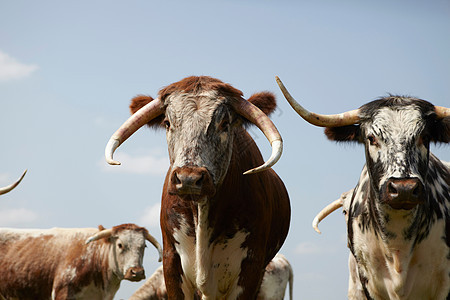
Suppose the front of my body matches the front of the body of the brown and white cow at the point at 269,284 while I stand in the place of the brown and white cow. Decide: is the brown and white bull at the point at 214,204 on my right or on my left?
on my left

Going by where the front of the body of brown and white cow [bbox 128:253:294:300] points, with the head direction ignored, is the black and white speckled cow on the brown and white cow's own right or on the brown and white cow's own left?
on the brown and white cow's own left

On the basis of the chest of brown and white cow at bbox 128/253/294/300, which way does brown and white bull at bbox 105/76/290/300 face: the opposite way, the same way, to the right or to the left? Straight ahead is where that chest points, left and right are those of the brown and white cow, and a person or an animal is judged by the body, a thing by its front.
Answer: to the left

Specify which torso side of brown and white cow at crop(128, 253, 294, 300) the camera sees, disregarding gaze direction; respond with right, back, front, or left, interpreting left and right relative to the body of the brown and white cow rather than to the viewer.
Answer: left

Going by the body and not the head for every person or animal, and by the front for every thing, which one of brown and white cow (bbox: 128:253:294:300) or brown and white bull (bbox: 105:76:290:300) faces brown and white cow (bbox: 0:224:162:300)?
brown and white cow (bbox: 128:253:294:300)

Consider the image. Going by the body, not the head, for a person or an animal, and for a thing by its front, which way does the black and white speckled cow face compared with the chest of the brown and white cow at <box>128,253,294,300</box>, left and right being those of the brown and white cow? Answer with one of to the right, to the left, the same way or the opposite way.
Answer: to the left

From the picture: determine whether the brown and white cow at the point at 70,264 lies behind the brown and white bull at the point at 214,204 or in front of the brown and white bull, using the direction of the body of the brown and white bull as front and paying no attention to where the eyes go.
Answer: behind

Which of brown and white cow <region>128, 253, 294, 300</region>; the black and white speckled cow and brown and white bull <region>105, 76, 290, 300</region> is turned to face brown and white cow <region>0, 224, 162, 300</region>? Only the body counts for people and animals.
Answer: brown and white cow <region>128, 253, 294, 300</region>

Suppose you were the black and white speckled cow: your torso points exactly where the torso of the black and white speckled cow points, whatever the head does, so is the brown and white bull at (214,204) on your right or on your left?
on your right

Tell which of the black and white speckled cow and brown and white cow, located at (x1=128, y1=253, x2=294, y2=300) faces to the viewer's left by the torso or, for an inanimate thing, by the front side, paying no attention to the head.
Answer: the brown and white cow

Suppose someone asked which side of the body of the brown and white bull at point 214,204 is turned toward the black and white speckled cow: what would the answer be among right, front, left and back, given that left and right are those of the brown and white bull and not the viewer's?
left

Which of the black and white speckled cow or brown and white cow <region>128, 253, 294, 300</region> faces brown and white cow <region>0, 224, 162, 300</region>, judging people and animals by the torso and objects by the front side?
brown and white cow <region>128, 253, 294, 300</region>
